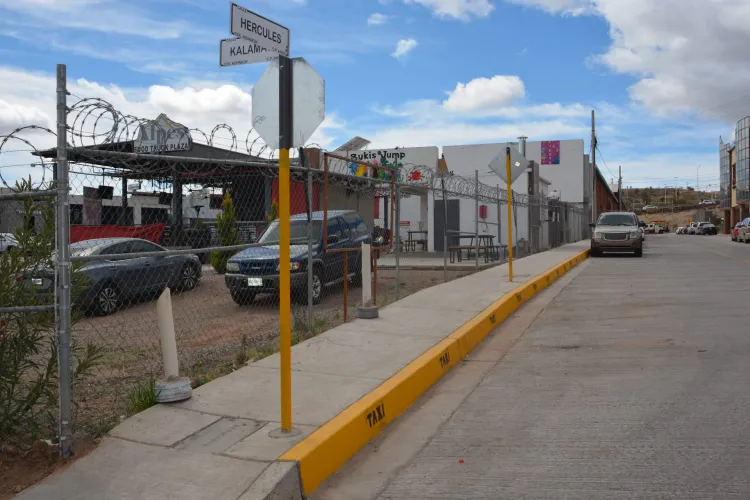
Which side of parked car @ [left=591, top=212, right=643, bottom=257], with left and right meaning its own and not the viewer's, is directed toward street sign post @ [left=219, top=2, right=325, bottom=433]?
front

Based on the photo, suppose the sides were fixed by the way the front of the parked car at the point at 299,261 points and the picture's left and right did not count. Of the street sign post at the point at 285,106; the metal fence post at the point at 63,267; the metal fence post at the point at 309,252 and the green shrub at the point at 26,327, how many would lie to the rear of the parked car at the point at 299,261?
0

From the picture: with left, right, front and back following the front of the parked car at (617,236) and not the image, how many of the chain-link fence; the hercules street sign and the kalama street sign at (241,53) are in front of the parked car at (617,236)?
3

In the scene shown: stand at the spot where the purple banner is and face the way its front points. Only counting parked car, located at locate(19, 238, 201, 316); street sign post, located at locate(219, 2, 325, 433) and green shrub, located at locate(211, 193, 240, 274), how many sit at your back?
0

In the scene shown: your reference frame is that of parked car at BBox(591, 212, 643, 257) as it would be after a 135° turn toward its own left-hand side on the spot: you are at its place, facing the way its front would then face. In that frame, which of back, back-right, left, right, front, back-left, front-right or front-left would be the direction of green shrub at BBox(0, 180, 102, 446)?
back-right

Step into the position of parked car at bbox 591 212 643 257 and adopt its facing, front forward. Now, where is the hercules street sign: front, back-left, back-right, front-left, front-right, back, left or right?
front

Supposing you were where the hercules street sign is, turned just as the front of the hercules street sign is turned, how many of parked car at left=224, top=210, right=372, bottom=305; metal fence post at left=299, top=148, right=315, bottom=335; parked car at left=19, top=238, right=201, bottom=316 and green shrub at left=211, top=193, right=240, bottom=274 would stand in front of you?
0

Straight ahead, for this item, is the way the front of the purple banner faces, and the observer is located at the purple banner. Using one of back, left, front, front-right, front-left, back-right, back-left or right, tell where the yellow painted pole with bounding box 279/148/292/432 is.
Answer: front

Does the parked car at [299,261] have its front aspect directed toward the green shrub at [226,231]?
no

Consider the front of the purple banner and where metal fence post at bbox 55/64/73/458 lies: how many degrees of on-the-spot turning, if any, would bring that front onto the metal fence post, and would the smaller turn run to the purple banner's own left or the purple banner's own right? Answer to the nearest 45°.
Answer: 0° — it already faces it

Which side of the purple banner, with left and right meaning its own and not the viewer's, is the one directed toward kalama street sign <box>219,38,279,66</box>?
front

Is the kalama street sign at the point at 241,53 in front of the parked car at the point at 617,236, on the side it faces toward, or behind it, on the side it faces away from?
in front

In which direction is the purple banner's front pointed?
toward the camera

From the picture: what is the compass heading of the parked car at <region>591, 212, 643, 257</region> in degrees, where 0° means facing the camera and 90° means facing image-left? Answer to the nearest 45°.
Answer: approximately 0°

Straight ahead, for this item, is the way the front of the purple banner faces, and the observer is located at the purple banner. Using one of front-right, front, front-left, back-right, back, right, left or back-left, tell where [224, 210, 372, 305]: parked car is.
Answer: front

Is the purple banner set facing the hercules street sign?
yes

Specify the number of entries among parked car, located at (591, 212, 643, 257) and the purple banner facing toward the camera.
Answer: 2

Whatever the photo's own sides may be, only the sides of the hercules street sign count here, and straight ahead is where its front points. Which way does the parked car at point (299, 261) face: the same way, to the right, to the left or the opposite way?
to the right

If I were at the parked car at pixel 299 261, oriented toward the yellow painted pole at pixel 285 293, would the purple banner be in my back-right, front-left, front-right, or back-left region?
back-left

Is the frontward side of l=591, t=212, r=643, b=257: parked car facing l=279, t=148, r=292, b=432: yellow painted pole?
yes

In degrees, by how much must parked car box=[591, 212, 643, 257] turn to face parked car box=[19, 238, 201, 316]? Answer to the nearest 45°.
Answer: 0° — it already faces it
